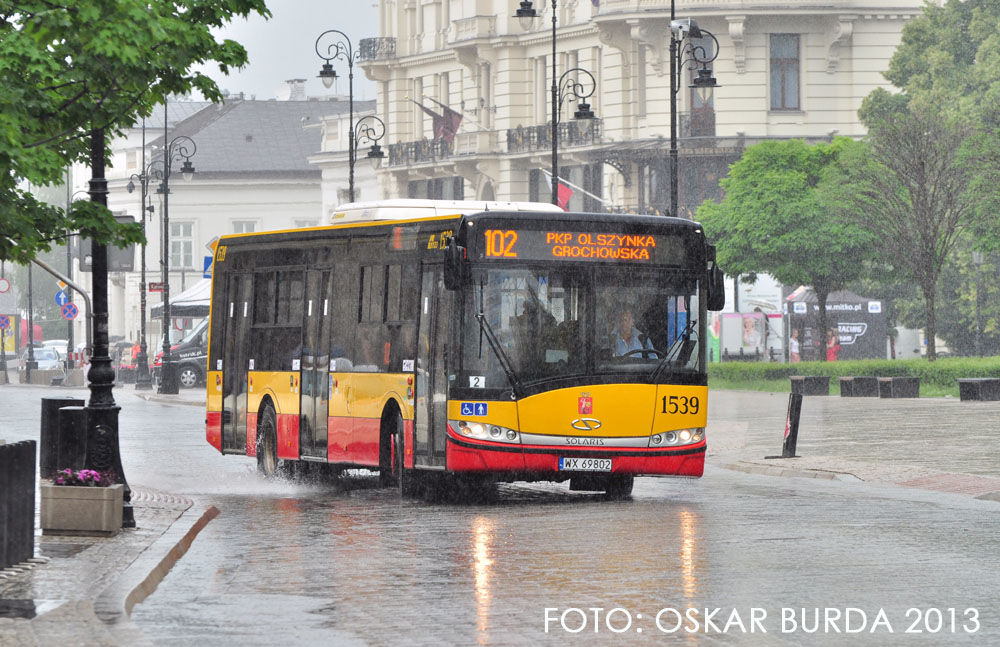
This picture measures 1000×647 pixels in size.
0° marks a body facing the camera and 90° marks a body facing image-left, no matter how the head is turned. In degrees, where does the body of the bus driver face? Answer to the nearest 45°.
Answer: approximately 0°

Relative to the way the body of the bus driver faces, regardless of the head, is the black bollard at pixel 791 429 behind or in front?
behind

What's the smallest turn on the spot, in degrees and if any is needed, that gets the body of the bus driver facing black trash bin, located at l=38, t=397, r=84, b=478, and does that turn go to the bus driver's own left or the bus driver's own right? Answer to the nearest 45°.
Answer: approximately 90° to the bus driver's own right

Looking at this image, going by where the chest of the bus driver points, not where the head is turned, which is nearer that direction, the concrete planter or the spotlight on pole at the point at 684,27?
the concrete planter

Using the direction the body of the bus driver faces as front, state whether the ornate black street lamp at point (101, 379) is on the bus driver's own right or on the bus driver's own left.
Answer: on the bus driver's own right

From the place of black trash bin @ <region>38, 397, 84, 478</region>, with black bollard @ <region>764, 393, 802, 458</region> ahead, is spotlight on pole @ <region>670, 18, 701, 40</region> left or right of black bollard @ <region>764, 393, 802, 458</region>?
left

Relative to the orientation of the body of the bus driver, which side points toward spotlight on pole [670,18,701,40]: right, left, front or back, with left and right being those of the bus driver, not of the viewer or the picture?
back

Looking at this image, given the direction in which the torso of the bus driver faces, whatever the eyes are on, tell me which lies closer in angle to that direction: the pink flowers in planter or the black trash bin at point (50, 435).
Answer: the pink flowers in planter

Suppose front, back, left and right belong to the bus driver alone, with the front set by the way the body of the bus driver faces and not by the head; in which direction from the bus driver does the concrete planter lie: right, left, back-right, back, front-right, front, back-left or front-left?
front-right
